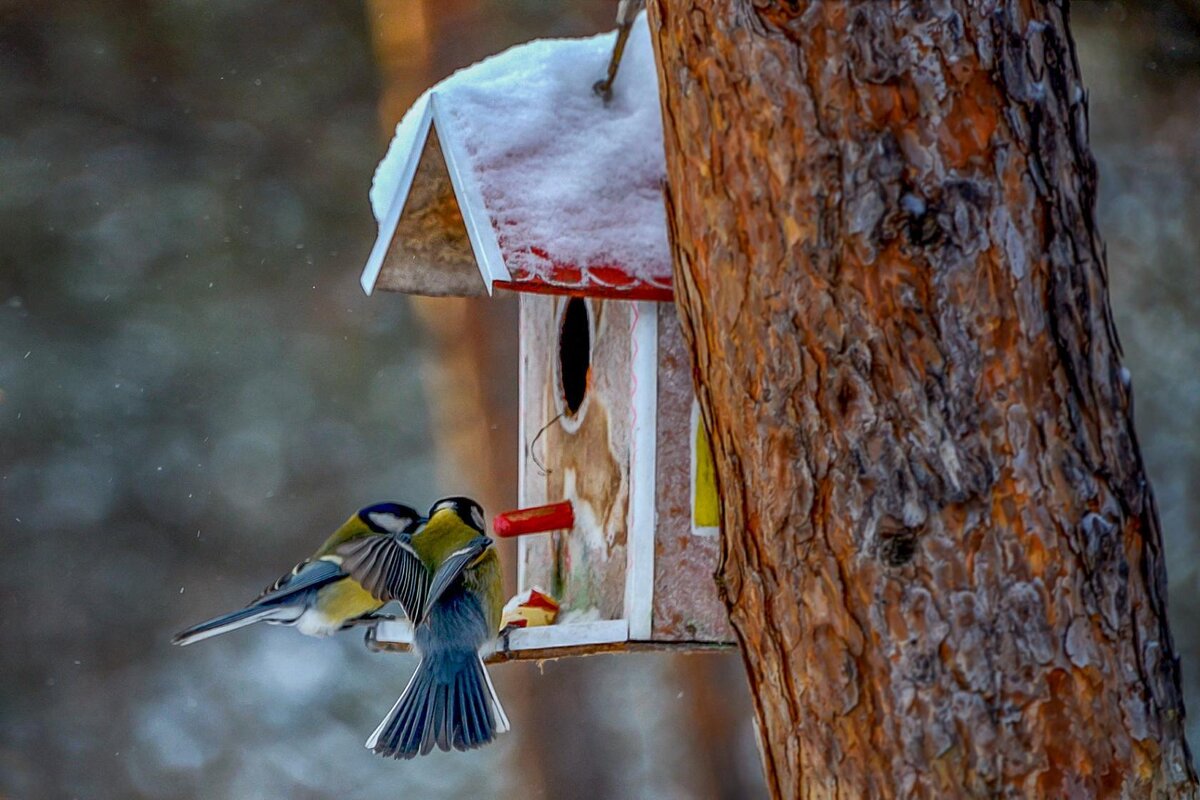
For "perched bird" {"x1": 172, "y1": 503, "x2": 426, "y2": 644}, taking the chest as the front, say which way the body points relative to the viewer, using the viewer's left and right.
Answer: facing to the right of the viewer

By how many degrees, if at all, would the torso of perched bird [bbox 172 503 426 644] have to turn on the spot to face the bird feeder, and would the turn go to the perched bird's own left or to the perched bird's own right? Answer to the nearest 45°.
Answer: approximately 45° to the perched bird's own right
